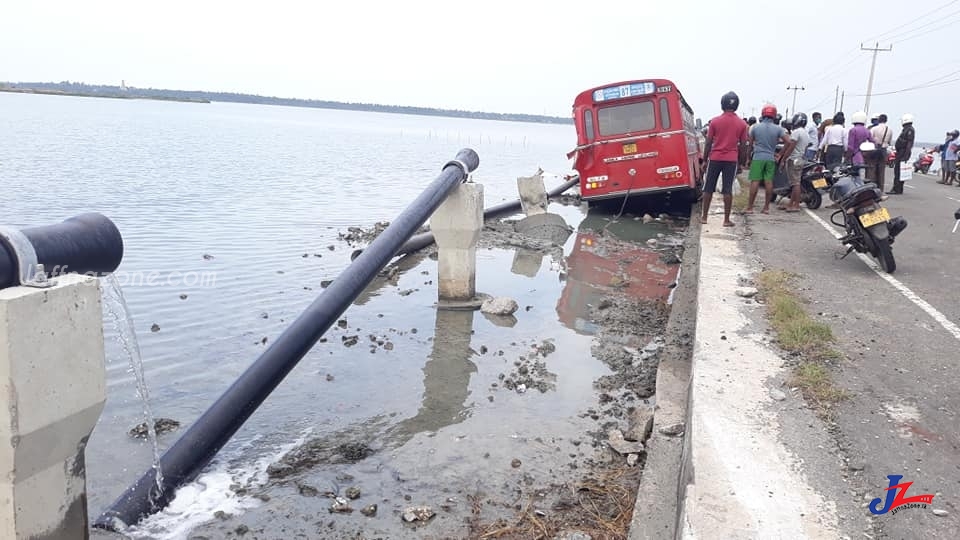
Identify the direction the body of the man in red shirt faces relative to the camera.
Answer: away from the camera

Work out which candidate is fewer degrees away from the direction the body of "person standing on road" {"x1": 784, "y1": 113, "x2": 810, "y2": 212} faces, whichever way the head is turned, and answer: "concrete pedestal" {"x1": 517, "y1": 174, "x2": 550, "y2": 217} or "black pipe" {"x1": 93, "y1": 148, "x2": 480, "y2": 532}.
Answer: the concrete pedestal

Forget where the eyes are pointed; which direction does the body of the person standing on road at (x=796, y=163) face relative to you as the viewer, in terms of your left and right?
facing away from the viewer and to the left of the viewer

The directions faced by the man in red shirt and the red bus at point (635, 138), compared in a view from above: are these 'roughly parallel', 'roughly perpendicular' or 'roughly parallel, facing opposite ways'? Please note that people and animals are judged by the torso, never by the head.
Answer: roughly parallel

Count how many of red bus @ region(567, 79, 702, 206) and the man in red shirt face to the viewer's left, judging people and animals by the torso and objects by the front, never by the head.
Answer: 0

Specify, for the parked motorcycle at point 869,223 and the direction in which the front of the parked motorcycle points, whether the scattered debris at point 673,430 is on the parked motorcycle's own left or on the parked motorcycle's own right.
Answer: on the parked motorcycle's own left

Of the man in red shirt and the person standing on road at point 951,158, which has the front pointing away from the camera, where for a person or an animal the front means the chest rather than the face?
the man in red shirt
